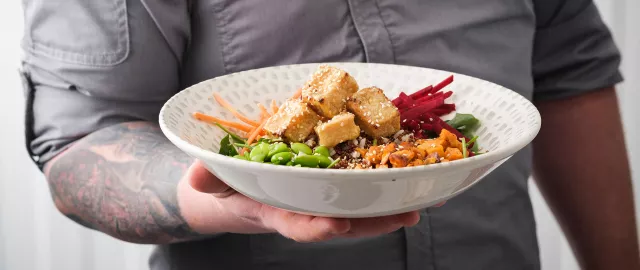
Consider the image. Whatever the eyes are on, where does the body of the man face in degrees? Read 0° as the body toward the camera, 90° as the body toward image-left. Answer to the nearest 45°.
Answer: approximately 0°
